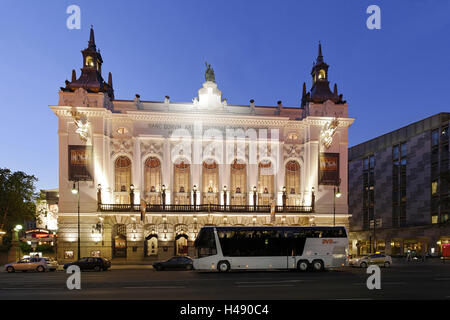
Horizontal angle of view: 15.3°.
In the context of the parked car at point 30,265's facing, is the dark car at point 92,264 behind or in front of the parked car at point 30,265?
behind

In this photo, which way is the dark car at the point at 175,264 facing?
to the viewer's left

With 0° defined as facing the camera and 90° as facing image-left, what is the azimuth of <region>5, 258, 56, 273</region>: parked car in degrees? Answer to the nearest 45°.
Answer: approximately 90°

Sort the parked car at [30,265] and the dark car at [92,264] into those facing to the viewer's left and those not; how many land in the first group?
2

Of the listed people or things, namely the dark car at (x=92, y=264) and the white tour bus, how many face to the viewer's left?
2

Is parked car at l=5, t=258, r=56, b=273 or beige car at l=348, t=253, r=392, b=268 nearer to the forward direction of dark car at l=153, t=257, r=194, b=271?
the parked car

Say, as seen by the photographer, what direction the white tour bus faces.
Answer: facing to the left of the viewer

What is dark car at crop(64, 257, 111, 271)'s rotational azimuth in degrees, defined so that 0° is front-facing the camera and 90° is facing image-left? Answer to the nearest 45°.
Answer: approximately 90°
